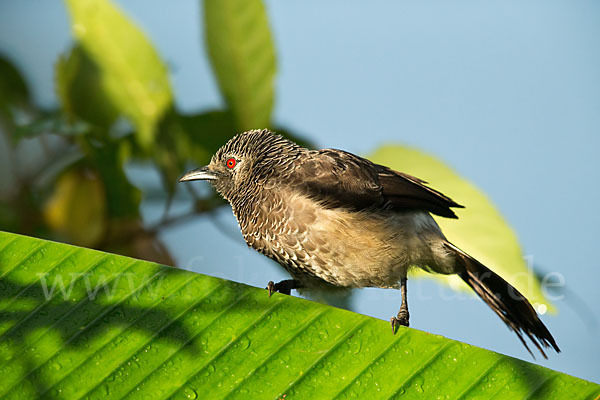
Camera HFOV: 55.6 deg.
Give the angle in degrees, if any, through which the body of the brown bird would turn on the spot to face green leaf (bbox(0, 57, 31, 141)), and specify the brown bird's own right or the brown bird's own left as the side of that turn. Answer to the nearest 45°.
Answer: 0° — it already faces it

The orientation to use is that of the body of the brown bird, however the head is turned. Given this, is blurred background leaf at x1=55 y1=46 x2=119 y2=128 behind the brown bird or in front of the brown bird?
in front

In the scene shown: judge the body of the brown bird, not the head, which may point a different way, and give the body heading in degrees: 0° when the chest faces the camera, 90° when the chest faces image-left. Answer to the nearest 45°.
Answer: approximately 90°

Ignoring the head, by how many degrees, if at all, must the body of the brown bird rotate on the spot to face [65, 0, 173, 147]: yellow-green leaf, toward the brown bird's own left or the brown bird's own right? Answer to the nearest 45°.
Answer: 0° — it already faces it

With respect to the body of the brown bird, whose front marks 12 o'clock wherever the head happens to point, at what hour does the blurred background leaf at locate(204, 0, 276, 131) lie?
The blurred background leaf is roughly at 3 o'clock from the brown bird.

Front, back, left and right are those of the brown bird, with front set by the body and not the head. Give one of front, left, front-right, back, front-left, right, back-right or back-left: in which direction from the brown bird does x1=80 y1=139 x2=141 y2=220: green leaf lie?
front
